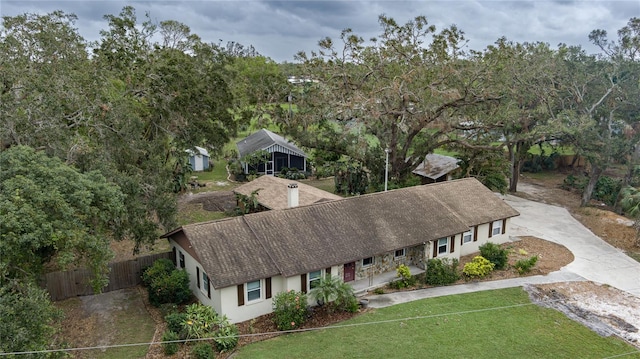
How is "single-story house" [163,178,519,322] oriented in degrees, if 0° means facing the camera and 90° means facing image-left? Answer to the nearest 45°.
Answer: approximately 315°

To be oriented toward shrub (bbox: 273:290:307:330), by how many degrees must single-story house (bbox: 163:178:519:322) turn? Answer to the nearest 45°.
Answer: approximately 45° to its right

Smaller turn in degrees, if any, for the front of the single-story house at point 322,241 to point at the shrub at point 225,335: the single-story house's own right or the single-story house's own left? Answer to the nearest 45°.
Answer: approximately 90° to the single-story house's own right

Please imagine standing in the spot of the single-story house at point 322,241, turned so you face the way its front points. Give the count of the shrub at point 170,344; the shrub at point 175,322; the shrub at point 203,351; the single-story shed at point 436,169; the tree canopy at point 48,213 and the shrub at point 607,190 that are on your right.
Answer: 4

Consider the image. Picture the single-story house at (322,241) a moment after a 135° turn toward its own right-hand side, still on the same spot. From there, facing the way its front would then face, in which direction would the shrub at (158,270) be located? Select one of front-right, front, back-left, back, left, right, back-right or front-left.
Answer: front

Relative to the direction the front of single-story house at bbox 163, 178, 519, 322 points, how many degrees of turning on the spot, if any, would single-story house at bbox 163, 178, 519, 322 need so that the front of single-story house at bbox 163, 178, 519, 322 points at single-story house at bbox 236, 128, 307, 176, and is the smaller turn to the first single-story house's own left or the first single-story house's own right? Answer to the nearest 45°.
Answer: approximately 135° to the first single-story house's own left

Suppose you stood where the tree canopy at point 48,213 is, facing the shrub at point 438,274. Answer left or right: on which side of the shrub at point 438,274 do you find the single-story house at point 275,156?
left

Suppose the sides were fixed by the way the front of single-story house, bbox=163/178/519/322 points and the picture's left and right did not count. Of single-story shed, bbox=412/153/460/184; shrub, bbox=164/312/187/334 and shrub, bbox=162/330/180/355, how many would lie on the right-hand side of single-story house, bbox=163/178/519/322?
2

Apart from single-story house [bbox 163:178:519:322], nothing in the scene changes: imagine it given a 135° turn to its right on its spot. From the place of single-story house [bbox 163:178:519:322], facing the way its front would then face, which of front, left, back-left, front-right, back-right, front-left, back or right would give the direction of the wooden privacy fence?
front

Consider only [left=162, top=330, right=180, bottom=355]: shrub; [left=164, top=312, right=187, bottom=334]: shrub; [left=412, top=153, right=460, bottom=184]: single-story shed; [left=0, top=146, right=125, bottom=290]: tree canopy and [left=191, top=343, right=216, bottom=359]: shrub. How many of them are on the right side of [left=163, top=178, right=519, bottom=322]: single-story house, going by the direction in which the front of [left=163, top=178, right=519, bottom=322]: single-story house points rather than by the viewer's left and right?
4

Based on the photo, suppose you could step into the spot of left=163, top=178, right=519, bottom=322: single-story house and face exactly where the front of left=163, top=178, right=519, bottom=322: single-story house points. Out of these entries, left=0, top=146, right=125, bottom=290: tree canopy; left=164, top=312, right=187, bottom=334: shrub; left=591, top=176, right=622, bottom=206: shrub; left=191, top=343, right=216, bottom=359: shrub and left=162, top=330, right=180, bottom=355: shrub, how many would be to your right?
4

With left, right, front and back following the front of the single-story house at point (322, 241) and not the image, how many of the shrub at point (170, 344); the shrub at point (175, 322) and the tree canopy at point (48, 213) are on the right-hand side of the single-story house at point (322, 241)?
3

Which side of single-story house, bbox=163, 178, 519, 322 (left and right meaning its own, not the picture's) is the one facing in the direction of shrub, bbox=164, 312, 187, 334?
right
